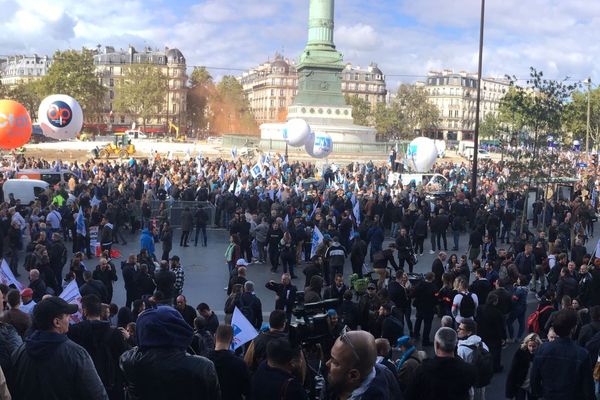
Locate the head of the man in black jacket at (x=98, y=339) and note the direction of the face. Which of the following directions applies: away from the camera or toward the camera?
away from the camera

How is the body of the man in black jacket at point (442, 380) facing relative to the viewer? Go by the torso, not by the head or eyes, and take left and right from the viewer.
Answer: facing away from the viewer

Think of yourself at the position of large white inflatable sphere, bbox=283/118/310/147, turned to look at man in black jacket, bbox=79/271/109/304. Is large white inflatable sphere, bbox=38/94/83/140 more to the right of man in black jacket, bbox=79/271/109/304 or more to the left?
right

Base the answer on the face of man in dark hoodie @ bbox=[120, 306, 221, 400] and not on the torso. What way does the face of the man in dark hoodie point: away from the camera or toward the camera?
away from the camera

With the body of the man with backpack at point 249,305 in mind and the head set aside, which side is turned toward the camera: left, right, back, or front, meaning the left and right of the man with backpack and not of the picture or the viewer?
back

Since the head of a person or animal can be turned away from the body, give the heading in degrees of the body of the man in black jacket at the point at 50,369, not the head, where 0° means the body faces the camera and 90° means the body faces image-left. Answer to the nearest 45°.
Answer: approximately 225°

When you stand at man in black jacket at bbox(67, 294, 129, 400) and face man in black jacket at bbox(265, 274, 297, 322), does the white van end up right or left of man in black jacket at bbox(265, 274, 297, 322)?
left

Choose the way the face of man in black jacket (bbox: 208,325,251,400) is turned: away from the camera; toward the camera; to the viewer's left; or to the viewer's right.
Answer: away from the camera

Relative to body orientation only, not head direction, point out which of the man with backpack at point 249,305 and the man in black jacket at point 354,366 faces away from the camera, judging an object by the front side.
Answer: the man with backpack

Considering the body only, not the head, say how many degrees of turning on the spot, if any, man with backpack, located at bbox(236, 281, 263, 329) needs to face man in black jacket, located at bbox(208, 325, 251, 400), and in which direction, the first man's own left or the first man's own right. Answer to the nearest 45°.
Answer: approximately 180°

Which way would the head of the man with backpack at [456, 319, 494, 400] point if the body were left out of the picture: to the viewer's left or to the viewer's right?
to the viewer's left

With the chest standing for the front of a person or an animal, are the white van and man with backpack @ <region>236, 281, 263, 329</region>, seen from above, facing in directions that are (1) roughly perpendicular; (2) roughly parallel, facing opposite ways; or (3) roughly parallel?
roughly perpendicular

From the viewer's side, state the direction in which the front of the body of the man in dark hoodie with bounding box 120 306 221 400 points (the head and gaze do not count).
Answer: away from the camera
